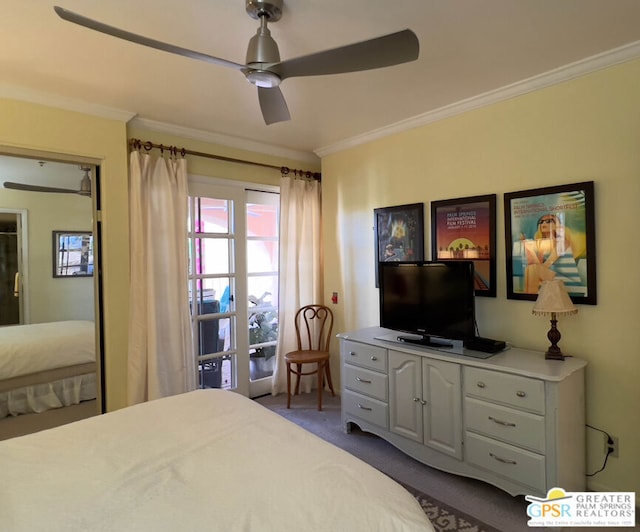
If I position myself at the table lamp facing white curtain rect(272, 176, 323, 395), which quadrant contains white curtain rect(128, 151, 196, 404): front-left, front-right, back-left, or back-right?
front-left

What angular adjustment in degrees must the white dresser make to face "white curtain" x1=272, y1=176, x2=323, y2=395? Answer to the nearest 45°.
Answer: approximately 90° to its right

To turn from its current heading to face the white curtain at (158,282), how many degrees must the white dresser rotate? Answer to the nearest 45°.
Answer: approximately 45° to its right

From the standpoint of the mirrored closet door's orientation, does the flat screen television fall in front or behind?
in front

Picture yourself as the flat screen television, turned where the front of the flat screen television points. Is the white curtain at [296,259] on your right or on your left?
on your right

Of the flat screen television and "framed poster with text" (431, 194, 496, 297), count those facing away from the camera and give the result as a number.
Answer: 0

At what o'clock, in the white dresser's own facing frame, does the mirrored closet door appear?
The mirrored closet door is roughly at 1 o'clock from the white dresser.

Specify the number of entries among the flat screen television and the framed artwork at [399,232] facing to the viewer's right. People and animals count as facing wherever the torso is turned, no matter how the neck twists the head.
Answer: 0

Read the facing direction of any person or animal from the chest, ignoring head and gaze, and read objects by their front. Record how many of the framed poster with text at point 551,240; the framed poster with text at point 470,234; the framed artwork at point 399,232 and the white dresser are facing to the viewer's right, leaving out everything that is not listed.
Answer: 0

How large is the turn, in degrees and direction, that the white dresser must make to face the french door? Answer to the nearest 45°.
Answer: approximately 45° to its right

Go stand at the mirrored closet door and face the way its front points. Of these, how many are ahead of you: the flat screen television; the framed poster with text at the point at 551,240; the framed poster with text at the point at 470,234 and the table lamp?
4

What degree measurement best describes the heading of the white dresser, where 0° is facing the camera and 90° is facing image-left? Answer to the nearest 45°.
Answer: approximately 45°

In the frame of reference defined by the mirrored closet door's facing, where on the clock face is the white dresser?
The white dresser is roughly at 12 o'clock from the mirrored closet door.

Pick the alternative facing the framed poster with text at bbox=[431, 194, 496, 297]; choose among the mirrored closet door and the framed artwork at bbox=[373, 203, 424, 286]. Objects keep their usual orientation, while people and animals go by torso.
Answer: the mirrored closet door

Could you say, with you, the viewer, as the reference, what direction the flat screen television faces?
facing the viewer and to the left of the viewer

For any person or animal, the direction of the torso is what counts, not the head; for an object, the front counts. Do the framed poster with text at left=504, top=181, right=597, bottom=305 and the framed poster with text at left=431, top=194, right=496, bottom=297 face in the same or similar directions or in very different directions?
same or similar directions

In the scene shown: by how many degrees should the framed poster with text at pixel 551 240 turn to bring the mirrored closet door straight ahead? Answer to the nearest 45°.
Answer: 0° — it already faces it

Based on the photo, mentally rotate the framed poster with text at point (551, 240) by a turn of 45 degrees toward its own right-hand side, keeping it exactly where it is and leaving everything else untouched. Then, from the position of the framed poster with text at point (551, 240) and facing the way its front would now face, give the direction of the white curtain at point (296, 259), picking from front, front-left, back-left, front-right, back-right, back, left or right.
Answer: front

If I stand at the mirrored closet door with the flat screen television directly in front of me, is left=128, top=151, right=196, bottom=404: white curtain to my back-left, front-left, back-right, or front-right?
front-left

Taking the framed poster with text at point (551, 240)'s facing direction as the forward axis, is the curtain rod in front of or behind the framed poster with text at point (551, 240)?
in front
